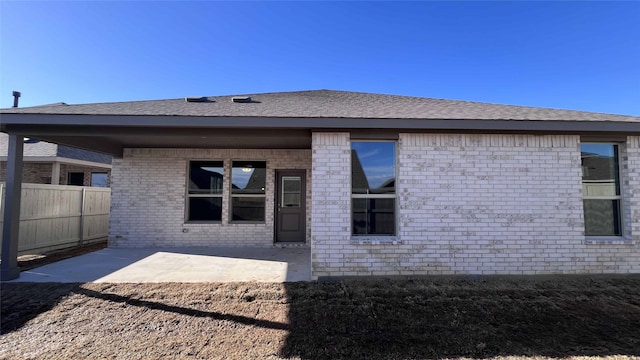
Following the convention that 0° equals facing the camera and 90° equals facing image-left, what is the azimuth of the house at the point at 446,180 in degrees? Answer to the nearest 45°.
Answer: approximately 180°

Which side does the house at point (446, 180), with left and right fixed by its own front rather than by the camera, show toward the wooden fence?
left
